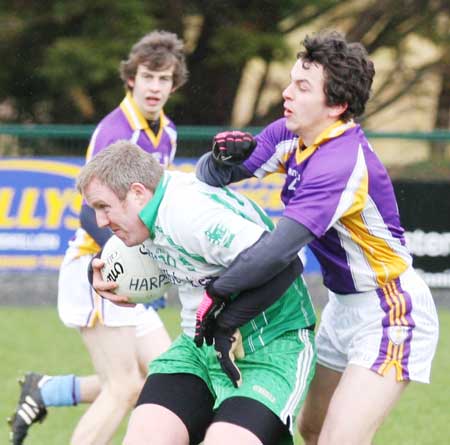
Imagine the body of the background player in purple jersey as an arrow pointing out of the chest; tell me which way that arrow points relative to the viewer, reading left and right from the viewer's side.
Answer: facing the viewer and to the right of the viewer

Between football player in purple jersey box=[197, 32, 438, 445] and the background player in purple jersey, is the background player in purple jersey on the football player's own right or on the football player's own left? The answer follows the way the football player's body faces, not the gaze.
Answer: on the football player's own right

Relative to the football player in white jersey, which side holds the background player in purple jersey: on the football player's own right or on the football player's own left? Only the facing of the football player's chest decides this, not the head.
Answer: on the football player's own right

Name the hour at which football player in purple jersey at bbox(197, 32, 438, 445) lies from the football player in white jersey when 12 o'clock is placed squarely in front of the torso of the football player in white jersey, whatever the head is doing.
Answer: The football player in purple jersey is roughly at 7 o'clock from the football player in white jersey.

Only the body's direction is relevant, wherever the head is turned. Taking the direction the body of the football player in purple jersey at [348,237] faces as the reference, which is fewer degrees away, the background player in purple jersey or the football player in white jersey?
the football player in white jersey

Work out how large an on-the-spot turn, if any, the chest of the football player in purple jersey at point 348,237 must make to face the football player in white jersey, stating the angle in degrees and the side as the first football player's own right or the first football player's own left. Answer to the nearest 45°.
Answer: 0° — they already face them

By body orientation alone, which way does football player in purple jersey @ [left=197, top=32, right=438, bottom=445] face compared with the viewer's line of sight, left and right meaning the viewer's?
facing the viewer and to the left of the viewer

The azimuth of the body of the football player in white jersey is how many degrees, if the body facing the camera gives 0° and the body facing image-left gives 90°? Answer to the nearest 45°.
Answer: approximately 45°

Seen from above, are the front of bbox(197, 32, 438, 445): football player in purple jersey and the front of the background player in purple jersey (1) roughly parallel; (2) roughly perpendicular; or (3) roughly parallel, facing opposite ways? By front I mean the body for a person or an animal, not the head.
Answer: roughly perpendicular

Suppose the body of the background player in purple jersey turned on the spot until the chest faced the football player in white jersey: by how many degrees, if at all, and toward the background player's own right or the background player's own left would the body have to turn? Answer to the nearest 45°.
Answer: approximately 45° to the background player's own right

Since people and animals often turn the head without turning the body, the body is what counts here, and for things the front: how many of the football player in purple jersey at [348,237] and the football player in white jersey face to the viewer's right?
0
